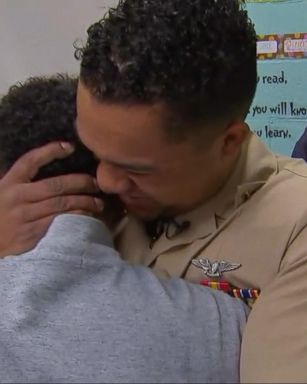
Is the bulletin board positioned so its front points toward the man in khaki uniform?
yes

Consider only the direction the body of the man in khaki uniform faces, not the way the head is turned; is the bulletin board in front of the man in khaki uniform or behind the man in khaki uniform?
behind

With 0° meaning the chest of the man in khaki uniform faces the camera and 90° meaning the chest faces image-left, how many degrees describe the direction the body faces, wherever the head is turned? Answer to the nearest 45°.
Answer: approximately 45°

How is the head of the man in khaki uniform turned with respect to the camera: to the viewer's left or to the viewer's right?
to the viewer's left

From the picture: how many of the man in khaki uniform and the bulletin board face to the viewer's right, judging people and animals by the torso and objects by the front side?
0
